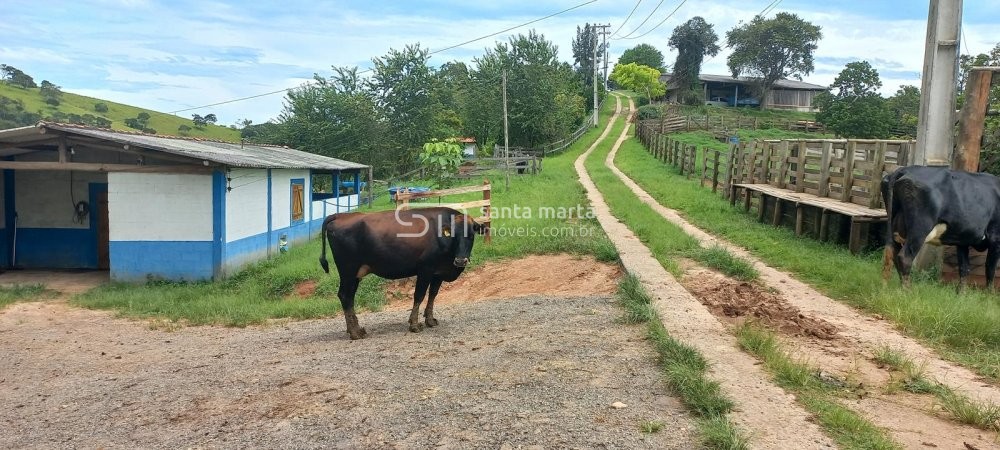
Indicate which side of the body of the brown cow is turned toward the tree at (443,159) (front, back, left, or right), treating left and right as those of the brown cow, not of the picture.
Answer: left

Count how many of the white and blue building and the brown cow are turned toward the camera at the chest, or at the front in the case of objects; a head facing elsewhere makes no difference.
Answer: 1

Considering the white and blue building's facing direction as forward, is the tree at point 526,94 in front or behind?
behind

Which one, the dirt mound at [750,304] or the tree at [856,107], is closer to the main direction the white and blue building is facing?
the dirt mound

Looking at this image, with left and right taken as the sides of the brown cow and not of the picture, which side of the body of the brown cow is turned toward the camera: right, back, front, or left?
right

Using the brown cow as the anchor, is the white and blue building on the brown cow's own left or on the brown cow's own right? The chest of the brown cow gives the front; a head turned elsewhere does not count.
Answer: on the brown cow's own left

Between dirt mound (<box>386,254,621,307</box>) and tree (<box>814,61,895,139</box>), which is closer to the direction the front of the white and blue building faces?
the dirt mound

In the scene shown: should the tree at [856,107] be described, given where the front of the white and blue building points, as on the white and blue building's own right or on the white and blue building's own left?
on the white and blue building's own left

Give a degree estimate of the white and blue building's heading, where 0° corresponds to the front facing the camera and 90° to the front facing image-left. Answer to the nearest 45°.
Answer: approximately 0°

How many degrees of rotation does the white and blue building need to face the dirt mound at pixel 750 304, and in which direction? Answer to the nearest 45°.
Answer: approximately 45° to its left

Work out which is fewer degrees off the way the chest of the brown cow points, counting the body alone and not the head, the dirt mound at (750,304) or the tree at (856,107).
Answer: the dirt mound

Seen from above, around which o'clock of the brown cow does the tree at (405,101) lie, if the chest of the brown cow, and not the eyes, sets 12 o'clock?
The tree is roughly at 9 o'clock from the brown cow.

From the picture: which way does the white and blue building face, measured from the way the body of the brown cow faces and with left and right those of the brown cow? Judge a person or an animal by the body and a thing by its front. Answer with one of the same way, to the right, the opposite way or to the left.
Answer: to the right
